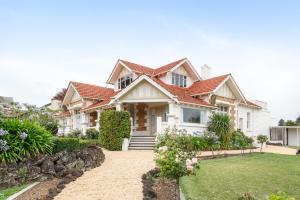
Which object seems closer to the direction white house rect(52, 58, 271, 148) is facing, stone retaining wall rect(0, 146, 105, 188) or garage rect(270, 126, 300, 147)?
the stone retaining wall

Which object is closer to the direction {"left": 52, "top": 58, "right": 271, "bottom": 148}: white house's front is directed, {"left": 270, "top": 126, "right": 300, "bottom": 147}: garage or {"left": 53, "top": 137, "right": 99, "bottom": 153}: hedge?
the hedge

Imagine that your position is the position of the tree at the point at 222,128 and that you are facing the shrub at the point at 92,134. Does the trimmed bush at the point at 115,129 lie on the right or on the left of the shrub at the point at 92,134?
left

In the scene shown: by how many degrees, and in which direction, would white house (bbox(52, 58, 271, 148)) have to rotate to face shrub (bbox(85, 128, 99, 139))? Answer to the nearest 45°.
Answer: approximately 90° to its right

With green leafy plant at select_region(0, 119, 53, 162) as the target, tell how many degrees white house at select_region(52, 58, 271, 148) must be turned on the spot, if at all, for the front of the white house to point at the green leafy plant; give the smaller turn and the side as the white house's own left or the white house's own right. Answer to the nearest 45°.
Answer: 0° — it already faces it

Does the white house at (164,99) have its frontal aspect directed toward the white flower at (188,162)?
yes

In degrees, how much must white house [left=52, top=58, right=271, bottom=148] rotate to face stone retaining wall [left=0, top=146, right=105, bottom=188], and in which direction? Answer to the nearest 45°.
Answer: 0° — it already faces it

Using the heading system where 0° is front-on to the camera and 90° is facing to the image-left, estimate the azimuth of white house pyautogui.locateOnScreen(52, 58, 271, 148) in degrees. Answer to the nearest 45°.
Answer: approximately 0°

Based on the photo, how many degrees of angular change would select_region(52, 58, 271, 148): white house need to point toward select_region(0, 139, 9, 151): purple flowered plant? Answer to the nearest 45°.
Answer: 0° — it already faces it

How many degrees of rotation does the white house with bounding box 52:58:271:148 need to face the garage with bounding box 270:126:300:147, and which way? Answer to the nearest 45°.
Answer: approximately 135° to its left
